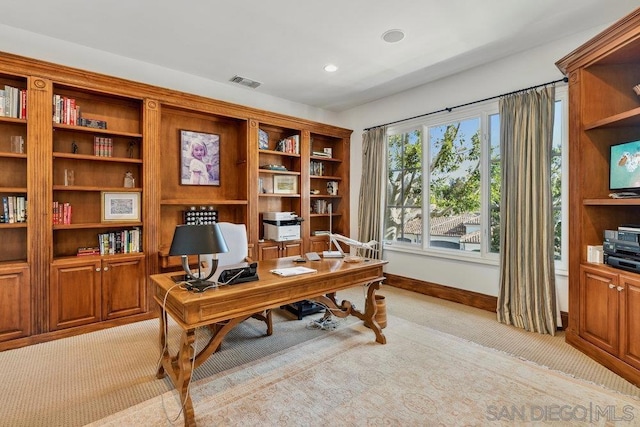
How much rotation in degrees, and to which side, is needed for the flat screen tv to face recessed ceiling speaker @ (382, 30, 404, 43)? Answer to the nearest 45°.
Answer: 0° — it already faces it

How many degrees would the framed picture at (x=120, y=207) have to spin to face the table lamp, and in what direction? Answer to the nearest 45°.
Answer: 0° — it already faces it

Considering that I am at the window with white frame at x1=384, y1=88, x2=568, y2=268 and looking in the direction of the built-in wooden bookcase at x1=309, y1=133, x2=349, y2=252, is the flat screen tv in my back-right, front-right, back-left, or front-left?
back-left

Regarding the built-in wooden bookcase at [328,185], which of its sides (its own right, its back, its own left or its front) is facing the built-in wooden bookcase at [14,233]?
right

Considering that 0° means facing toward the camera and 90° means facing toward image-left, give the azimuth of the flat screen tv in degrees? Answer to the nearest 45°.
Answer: approximately 45°

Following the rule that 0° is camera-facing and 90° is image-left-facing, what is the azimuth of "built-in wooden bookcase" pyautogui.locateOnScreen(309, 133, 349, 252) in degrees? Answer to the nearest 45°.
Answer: approximately 315°

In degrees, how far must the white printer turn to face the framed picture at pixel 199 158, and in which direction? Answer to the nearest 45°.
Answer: approximately 135° to its right
